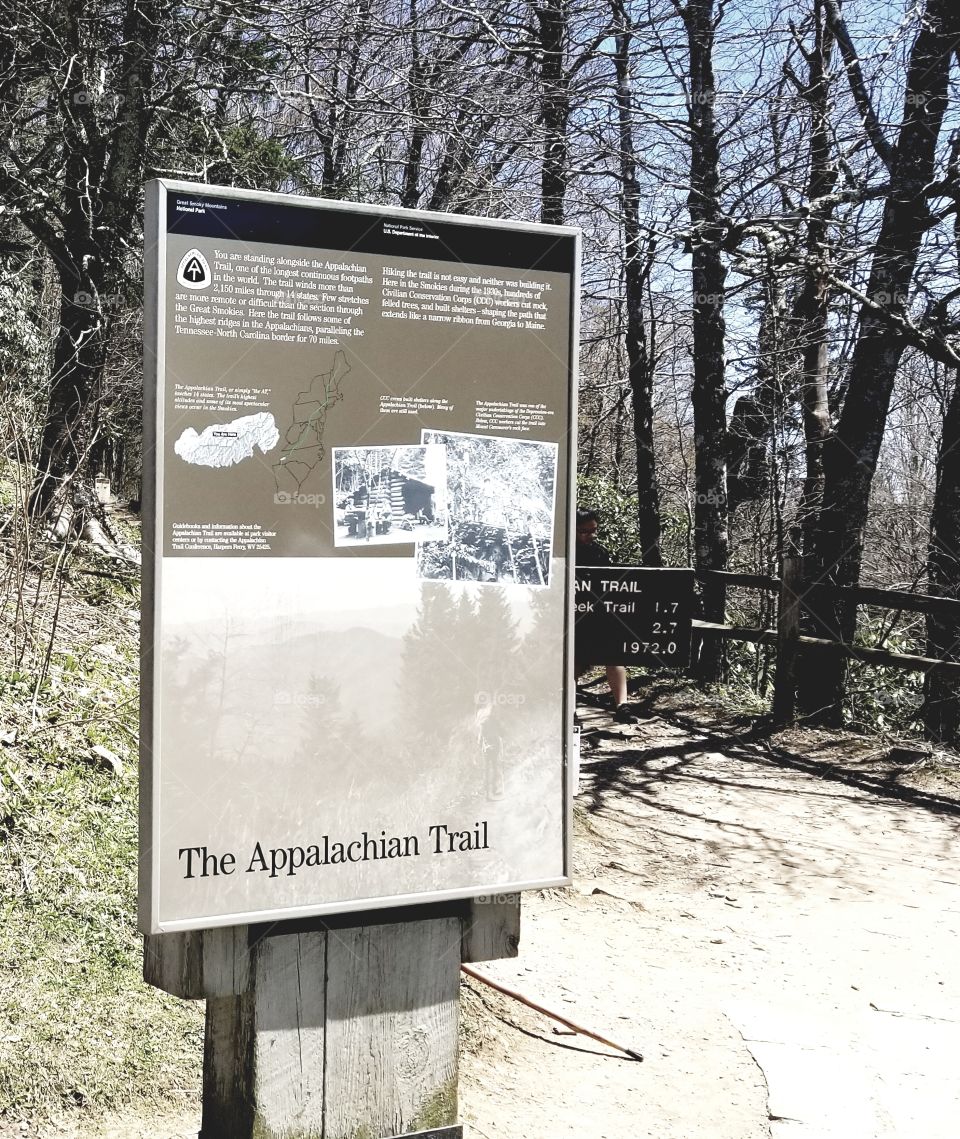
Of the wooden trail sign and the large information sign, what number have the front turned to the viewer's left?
0

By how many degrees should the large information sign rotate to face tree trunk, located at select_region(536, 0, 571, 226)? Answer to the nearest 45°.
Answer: approximately 135° to its left

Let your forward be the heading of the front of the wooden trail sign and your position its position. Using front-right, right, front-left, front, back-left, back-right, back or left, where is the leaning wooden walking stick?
front

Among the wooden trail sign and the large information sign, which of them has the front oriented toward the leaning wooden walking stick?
the wooden trail sign

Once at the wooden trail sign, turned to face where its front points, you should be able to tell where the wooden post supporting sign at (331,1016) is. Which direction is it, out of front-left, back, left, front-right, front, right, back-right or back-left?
front

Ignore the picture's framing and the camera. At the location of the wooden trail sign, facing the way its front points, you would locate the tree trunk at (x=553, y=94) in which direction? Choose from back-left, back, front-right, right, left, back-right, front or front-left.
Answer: back

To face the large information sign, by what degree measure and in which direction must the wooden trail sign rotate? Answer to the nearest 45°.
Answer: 0° — it already faces it

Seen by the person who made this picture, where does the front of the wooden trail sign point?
facing the viewer

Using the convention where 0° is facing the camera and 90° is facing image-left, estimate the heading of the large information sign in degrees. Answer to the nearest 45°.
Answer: approximately 315°

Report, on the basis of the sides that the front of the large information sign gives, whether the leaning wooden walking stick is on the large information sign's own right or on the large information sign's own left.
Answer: on the large information sign's own left

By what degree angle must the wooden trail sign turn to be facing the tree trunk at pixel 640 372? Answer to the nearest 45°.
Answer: approximately 180°
